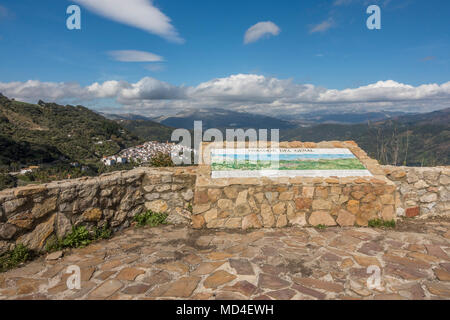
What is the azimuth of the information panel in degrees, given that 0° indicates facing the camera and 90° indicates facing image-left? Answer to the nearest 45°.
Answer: approximately 0°

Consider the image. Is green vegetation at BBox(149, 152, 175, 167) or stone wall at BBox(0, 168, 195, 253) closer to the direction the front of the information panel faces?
the stone wall

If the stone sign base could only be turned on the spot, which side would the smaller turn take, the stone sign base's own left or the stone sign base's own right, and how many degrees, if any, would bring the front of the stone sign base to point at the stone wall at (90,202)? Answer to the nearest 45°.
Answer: approximately 45° to the stone sign base's own right

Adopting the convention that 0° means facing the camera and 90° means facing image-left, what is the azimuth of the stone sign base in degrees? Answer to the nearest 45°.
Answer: approximately 0°
